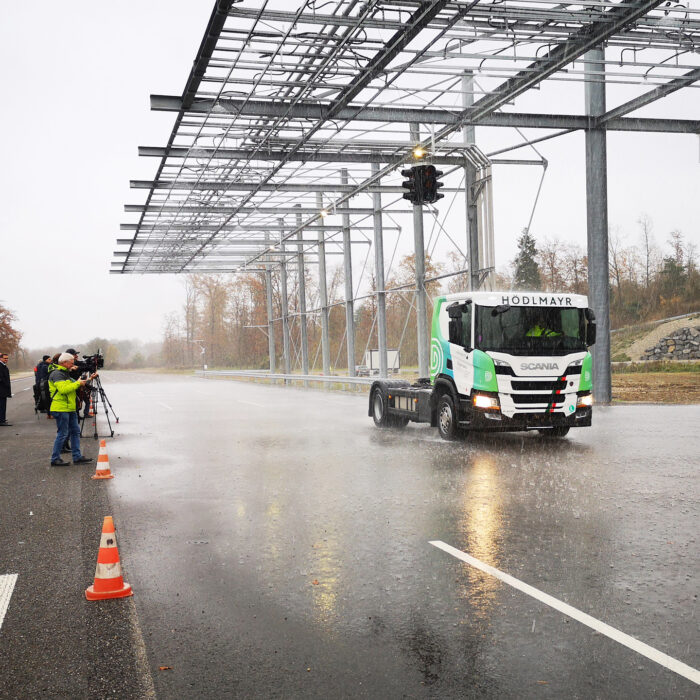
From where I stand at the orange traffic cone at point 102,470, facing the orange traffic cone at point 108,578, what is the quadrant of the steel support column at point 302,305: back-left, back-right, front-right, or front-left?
back-left

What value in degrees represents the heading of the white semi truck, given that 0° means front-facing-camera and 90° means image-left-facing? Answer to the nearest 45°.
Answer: approximately 315°

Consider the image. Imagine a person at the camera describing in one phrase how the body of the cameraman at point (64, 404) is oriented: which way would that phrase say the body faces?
to the viewer's right

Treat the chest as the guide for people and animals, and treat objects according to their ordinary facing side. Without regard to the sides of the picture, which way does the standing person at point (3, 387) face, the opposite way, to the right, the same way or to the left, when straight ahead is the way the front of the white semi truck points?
to the left

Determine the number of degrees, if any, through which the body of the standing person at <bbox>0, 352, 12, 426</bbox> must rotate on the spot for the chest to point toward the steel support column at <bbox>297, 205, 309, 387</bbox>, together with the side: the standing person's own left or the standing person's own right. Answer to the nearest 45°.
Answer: approximately 135° to the standing person's own left

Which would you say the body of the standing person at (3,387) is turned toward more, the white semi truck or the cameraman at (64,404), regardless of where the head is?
the white semi truck

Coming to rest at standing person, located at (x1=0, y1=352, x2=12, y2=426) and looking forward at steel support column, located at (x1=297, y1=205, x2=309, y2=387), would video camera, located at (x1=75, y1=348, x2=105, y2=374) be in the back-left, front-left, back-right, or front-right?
back-right

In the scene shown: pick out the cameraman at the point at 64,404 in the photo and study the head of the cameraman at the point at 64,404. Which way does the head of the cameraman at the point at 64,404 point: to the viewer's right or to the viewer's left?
to the viewer's right

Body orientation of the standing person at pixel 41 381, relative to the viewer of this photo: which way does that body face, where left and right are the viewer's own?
facing to the right of the viewer

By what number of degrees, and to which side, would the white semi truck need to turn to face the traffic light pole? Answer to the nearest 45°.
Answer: approximately 135° to its left

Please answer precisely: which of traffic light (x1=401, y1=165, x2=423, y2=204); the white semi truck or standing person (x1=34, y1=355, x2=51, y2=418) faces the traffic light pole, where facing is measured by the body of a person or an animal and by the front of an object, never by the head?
the standing person

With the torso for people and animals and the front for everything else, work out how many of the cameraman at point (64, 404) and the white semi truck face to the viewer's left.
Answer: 0
